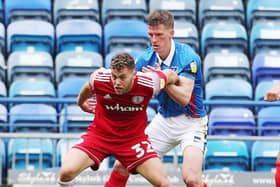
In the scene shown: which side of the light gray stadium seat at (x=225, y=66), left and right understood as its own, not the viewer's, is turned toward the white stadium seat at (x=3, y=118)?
right

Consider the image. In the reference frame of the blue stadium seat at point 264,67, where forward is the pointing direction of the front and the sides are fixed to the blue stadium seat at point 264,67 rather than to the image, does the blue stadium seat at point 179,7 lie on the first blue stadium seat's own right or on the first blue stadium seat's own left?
on the first blue stadium seat's own right

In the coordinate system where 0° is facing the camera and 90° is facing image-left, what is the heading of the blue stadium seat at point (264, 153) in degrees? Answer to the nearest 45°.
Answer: approximately 0°
